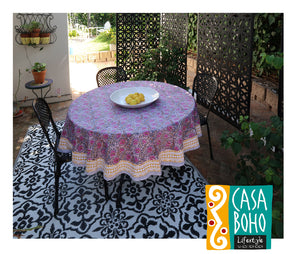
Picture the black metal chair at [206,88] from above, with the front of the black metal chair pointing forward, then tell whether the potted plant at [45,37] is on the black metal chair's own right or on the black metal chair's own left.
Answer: on the black metal chair's own right

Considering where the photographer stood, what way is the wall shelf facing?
facing the viewer

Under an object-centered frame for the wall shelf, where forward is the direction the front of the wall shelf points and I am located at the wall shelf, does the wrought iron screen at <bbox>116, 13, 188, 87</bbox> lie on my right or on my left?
on my left

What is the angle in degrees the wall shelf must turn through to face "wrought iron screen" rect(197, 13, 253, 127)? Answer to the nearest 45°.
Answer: approximately 45° to its left

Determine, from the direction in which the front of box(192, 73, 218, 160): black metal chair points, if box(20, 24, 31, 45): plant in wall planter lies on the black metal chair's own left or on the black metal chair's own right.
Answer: on the black metal chair's own right

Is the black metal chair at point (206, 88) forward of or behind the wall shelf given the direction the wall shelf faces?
forward

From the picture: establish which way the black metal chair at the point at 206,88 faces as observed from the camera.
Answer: facing the viewer and to the left of the viewer

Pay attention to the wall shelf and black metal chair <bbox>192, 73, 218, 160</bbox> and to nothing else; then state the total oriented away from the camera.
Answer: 0

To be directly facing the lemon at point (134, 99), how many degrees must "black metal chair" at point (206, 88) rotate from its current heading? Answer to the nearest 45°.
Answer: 0° — it already faces it

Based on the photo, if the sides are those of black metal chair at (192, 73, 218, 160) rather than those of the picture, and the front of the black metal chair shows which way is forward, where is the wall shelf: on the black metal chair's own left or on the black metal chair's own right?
on the black metal chair's own right
